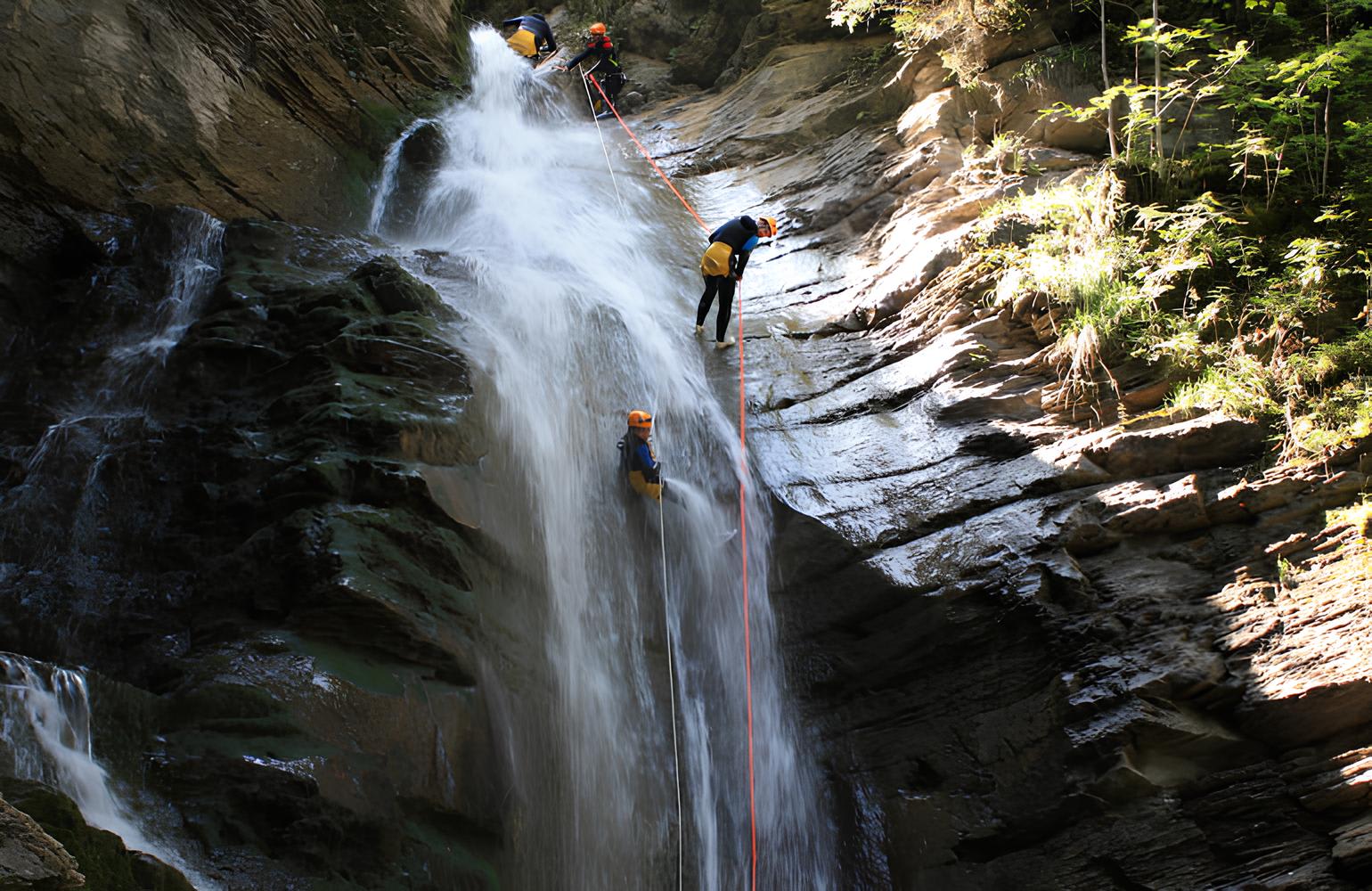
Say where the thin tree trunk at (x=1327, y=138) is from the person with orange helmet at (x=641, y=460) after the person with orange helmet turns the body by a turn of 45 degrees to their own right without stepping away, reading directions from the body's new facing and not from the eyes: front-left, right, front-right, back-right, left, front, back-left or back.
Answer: front-left

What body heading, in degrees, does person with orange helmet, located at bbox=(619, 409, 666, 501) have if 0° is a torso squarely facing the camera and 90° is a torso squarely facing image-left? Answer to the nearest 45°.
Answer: approximately 270°
